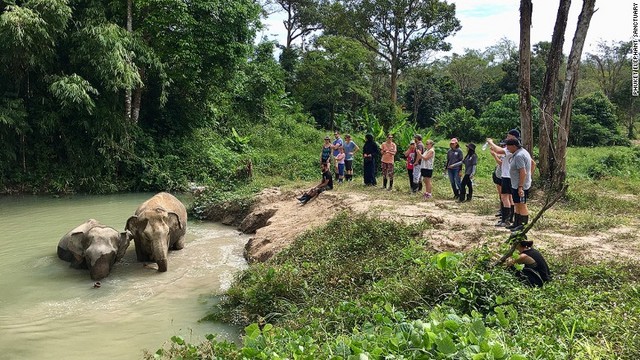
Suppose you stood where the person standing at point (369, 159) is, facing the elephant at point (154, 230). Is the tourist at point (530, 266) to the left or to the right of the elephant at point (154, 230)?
left

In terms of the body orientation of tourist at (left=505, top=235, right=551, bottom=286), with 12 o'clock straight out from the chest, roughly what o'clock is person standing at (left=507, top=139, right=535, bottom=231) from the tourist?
The person standing is roughly at 3 o'clock from the tourist.

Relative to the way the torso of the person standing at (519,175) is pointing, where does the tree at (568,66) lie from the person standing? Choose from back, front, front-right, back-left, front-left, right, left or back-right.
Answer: right

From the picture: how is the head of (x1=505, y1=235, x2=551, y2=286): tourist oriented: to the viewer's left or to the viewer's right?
to the viewer's left

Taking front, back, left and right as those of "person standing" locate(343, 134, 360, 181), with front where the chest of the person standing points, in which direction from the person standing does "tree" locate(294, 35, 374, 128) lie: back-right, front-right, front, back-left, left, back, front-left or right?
back-right

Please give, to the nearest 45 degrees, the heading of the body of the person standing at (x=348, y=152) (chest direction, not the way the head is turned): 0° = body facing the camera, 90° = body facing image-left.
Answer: approximately 45°

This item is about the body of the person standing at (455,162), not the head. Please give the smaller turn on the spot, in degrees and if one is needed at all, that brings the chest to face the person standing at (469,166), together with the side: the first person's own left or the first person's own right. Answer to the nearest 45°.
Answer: approximately 90° to the first person's own left

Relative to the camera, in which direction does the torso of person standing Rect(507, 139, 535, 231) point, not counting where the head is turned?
to the viewer's left

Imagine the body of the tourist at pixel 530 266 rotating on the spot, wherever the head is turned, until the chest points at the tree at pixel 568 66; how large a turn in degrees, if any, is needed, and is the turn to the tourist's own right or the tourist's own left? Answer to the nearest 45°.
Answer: approximately 90° to the tourist's own right

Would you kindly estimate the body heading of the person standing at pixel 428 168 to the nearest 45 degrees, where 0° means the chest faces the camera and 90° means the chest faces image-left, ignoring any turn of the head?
approximately 45°

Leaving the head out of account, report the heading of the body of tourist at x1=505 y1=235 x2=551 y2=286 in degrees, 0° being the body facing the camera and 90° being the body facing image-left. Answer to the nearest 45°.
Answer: approximately 90°

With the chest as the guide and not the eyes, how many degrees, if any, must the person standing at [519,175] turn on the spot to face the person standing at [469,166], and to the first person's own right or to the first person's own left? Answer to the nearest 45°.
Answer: approximately 90° to the first person's own right

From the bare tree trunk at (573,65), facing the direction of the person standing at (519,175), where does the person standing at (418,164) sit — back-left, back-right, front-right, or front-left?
front-right

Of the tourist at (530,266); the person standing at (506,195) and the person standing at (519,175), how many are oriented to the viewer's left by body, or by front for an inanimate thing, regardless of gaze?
3

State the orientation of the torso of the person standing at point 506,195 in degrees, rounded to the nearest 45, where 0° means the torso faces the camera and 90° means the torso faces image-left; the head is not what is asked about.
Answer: approximately 90°

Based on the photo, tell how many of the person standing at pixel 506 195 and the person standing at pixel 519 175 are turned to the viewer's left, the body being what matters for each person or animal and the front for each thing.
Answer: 2

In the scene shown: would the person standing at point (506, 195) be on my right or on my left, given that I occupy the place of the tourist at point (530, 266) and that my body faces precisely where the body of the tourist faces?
on my right

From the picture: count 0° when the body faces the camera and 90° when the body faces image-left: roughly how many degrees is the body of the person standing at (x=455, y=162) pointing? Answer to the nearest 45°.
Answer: approximately 45°

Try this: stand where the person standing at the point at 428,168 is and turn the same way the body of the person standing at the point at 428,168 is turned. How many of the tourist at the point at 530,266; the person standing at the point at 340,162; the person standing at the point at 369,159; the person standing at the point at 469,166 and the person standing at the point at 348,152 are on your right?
3
